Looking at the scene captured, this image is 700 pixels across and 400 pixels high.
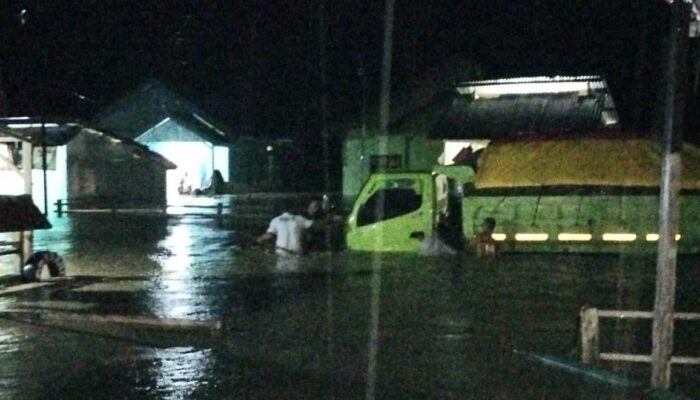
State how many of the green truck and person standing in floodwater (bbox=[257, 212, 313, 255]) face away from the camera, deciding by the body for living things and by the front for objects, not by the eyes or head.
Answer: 1

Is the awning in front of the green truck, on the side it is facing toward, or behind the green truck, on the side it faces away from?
in front

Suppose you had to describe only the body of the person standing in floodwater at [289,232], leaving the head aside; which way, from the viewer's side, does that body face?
away from the camera

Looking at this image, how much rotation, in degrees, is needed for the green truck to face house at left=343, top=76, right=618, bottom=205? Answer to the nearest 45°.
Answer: approximately 90° to its right

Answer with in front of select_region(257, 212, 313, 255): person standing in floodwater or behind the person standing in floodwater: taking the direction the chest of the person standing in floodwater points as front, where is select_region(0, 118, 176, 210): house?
in front

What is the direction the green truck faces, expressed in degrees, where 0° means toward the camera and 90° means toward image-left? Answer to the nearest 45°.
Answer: approximately 90°

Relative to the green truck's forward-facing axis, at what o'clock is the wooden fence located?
The wooden fence is roughly at 9 o'clock from the green truck.

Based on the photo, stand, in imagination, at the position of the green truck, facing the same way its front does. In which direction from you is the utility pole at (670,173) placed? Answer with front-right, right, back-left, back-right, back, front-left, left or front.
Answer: left

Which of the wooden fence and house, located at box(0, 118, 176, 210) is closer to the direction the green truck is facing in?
the house

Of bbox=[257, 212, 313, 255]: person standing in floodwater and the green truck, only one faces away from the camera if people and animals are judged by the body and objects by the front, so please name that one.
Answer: the person standing in floodwater

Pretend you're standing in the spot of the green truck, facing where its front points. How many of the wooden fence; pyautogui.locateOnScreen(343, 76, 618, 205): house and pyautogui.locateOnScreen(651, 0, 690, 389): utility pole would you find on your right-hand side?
1

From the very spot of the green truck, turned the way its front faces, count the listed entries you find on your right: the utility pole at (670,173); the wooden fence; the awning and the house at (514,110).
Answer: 1

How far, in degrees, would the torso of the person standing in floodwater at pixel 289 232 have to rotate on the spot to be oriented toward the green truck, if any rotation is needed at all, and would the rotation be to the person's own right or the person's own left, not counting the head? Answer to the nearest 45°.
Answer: approximately 90° to the person's own right
